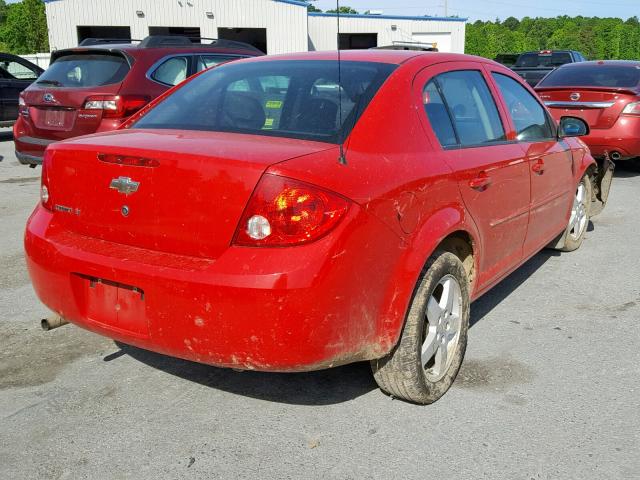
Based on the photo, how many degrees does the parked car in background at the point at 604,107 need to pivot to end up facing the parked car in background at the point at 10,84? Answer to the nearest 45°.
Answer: approximately 135° to its left

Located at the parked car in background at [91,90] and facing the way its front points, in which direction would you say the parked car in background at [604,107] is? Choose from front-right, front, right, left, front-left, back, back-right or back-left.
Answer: front-right

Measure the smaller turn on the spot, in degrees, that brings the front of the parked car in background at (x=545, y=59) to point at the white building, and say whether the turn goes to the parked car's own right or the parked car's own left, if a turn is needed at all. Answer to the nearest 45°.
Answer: approximately 90° to the parked car's own left

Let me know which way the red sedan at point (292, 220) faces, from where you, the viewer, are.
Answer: facing away from the viewer and to the right of the viewer

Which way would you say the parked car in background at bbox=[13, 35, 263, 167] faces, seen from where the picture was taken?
facing away from the viewer and to the right of the viewer

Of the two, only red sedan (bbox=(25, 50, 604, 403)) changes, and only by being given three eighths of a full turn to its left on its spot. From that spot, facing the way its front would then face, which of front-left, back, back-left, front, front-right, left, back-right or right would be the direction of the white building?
right

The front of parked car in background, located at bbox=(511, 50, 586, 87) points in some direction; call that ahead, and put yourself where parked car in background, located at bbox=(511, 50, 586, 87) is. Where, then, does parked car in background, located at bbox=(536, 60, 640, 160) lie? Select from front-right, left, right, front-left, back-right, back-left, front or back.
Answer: back-right

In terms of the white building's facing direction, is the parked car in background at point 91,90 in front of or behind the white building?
in front

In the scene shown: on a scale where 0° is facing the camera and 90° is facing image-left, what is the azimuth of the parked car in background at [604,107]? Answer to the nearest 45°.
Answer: approximately 225°

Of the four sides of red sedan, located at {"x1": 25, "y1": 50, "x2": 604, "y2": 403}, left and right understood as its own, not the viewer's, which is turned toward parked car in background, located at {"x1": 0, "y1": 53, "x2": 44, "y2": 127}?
left

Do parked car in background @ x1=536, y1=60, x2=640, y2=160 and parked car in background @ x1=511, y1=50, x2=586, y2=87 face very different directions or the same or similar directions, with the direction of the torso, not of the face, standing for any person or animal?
same or similar directions

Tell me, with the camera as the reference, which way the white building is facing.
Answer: facing the viewer

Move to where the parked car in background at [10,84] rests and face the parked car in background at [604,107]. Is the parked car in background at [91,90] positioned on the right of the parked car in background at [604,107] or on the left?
right
